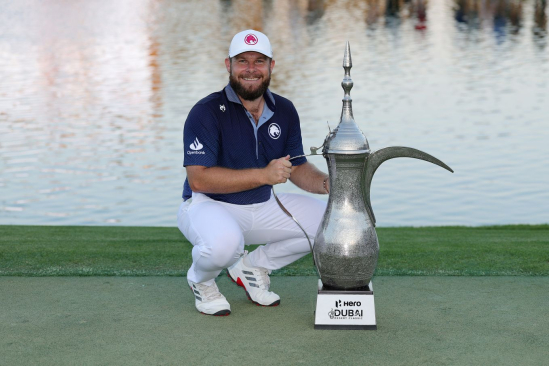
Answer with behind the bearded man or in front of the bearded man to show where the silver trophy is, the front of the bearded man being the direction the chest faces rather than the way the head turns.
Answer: in front

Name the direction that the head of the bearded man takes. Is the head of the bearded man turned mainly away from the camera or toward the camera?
toward the camera

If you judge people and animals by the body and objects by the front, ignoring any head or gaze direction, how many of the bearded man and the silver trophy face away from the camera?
0

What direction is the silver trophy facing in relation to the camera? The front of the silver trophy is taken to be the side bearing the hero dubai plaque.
toward the camera
